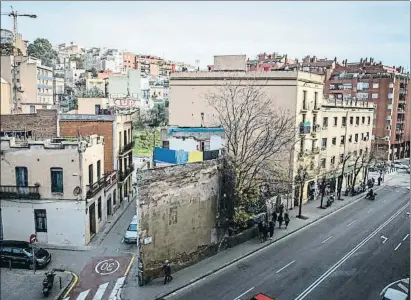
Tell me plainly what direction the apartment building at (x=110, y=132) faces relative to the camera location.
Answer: facing to the right of the viewer

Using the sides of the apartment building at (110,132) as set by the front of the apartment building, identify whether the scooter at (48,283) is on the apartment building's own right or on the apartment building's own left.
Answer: on the apartment building's own right

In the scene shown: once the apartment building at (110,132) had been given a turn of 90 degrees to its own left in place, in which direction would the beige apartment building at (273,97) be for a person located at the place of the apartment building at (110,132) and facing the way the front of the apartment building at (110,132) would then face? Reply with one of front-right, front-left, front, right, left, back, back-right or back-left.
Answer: right

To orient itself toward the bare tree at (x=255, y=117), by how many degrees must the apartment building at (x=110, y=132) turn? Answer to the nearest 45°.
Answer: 0° — it already faces it

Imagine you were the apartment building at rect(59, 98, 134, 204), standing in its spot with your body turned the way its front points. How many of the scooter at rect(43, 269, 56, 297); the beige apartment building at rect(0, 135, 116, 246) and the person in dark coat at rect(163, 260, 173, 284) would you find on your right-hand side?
3

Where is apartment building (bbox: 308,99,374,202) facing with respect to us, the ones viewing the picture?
facing the viewer and to the right of the viewer

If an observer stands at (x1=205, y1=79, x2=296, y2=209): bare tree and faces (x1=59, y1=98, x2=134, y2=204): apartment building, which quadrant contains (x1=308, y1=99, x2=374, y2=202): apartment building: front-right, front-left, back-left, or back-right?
back-right

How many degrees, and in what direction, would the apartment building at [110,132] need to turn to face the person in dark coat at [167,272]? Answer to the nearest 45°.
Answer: approximately 90° to its right
